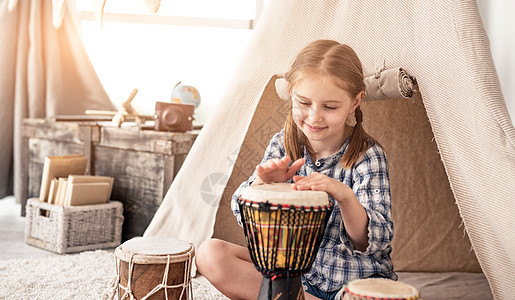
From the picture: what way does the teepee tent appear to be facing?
toward the camera

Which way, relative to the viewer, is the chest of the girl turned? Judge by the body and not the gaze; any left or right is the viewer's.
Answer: facing the viewer and to the left of the viewer

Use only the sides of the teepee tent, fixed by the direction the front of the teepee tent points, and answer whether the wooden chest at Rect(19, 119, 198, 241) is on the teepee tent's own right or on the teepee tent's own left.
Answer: on the teepee tent's own right

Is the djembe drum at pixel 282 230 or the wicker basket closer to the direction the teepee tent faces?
the djembe drum

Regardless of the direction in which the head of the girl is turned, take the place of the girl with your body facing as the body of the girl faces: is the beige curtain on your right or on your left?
on your right

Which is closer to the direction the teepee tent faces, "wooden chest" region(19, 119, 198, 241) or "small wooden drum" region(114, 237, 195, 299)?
the small wooden drum

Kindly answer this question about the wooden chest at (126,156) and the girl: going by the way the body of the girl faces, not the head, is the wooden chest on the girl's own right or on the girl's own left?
on the girl's own right

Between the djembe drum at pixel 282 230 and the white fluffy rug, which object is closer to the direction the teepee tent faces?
the djembe drum

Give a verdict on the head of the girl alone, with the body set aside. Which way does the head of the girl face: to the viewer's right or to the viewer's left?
to the viewer's left
